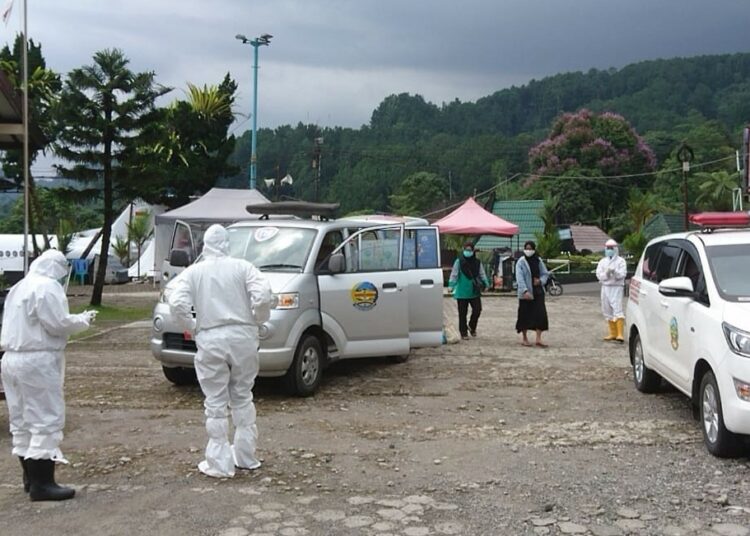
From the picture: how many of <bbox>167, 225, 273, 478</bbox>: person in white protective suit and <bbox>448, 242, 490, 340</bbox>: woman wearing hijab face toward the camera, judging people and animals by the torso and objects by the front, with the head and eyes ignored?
1

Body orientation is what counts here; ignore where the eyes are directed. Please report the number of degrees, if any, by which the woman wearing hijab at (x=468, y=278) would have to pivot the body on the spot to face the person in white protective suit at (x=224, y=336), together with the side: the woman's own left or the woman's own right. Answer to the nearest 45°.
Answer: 0° — they already face them

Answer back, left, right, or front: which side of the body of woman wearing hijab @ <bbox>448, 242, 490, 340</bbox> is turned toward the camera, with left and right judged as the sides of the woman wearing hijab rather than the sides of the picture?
front

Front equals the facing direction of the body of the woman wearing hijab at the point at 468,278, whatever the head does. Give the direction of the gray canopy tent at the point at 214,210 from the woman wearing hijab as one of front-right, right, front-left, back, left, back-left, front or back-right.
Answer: back-right

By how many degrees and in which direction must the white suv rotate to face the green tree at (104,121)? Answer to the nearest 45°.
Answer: approximately 180°

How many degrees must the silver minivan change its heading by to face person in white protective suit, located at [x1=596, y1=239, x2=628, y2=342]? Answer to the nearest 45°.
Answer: approximately 180°

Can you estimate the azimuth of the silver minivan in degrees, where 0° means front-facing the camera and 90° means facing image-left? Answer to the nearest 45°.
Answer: approximately 45°

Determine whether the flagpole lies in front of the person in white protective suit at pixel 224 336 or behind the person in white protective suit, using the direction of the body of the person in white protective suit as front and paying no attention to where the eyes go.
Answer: in front

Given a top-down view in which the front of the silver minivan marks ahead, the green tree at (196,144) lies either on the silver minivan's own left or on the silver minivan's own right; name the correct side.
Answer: on the silver minivan's own right

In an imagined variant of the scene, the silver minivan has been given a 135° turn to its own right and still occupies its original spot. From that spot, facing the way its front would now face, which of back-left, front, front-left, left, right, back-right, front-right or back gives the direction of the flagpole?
front-left

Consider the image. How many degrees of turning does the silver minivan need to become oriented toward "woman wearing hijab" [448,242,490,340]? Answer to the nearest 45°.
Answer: approximately 180°

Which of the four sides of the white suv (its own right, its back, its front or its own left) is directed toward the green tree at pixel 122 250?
back

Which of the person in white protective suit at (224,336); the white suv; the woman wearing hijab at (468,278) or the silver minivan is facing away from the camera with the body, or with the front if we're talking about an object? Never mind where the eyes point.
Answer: the person in white protective suit

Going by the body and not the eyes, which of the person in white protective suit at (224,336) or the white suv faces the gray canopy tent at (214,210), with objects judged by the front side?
the person in white protective suit

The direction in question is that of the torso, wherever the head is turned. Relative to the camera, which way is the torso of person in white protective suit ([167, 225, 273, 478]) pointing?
away from the camera

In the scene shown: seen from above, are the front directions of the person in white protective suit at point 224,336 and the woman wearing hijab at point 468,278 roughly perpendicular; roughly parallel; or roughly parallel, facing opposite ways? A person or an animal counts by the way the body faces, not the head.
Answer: roughly parallel, facing opposite ways

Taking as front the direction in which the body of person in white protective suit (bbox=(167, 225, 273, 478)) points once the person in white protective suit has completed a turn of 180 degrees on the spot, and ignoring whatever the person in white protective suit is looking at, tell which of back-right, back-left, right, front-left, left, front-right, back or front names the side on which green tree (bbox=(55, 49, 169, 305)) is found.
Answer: back

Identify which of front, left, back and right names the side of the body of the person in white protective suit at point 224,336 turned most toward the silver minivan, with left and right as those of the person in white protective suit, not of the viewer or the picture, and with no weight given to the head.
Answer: front

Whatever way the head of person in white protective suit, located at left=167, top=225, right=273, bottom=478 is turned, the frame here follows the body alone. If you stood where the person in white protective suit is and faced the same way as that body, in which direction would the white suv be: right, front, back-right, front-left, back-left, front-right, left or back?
right
